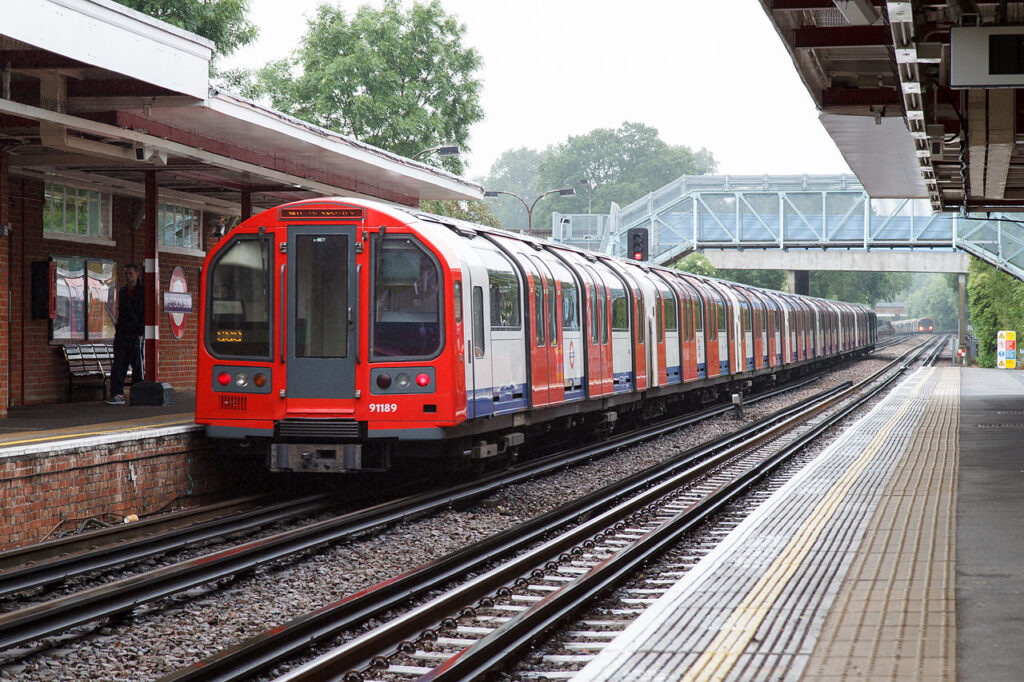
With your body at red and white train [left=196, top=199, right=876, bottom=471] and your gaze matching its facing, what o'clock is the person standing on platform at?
The person standing on platform is roughly at 12 o'clock from the red and white train.

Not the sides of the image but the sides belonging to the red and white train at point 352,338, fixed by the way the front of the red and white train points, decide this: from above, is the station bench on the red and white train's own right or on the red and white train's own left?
on the red and white train's own right

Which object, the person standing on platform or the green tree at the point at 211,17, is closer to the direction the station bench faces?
the person standing on platform

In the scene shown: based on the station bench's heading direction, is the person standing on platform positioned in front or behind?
in front

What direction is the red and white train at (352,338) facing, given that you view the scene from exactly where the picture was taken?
facing the viewer and to the left of the viewer

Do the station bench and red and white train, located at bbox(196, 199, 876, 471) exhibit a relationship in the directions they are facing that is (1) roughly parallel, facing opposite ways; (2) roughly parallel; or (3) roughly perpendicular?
roughly perpendicular

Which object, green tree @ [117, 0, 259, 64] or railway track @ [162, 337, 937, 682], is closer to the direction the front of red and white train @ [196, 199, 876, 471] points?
the railway track

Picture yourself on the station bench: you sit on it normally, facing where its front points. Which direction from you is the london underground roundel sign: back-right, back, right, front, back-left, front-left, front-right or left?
left

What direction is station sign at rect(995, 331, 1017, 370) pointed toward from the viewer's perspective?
toward the camera

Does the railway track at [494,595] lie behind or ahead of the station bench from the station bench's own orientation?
ahead

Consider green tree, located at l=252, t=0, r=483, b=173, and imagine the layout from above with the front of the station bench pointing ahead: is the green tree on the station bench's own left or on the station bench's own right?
on the station bench's own left

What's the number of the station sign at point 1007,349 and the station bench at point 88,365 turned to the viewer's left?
0
